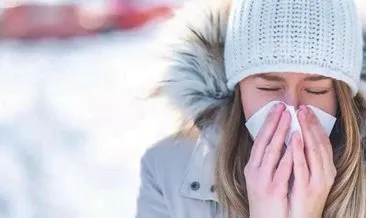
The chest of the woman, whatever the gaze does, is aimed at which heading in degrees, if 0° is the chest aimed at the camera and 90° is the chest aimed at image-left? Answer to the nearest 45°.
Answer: approximately 0°

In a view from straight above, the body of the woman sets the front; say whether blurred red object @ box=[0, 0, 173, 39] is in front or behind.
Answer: behind

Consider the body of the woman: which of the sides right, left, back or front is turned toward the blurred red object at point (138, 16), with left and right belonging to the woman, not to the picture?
back
